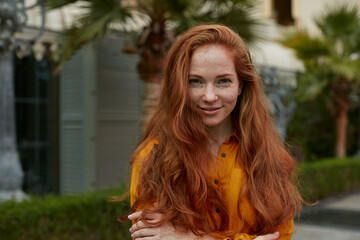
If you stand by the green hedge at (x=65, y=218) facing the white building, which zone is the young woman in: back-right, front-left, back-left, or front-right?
back-right

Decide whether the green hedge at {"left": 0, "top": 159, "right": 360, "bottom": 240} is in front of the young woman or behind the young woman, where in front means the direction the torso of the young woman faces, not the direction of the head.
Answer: behind

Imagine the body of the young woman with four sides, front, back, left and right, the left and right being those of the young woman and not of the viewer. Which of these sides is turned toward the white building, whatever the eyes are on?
back

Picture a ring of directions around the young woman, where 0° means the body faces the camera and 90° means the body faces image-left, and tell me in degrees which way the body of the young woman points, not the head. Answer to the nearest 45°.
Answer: approximately 0°

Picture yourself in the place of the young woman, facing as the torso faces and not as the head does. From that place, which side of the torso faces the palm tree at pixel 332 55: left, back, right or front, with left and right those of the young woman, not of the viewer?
back

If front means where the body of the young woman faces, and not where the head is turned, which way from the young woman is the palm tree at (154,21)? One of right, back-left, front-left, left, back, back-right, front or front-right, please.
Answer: back

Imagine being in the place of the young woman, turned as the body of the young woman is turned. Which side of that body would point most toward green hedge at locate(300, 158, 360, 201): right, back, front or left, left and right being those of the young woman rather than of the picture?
back
